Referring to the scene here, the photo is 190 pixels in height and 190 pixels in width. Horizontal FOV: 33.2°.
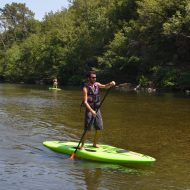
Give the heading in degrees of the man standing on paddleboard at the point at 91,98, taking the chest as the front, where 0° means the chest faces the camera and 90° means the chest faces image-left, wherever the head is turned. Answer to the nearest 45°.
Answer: approximately 315°

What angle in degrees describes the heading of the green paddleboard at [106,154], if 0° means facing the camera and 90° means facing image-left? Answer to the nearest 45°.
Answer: approximately 315°
